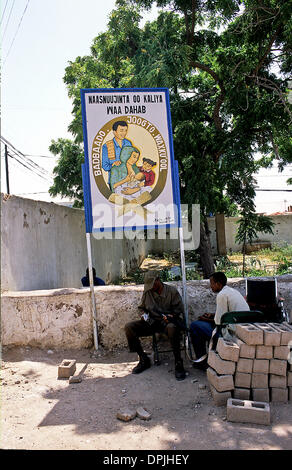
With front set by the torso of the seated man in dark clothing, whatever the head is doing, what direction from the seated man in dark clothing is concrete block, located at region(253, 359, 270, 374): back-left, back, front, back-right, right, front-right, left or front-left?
left

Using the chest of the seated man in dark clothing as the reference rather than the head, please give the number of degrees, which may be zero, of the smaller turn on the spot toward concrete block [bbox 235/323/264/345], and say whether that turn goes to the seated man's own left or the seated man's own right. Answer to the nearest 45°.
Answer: approximately 90° to the seated man's own left

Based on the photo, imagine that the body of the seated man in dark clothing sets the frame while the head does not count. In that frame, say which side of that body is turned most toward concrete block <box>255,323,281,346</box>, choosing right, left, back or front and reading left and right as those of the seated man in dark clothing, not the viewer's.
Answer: left

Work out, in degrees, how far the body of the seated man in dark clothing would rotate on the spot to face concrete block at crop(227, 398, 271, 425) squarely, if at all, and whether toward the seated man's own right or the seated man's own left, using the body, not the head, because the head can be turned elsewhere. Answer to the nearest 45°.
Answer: approximately 90° to the seated man's own left

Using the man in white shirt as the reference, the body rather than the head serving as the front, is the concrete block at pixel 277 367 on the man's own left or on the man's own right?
on the man's own left

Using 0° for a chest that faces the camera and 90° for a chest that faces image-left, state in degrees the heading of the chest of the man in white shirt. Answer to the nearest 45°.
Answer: approximately 90°

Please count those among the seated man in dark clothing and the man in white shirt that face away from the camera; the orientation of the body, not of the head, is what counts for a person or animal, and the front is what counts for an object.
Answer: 0

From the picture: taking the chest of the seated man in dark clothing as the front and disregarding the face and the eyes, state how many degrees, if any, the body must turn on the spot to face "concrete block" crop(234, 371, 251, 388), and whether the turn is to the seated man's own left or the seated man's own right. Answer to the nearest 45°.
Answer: approximately 90° to the seated man's own left

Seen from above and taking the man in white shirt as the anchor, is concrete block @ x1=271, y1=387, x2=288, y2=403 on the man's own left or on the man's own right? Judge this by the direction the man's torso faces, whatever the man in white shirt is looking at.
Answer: on the man's own left

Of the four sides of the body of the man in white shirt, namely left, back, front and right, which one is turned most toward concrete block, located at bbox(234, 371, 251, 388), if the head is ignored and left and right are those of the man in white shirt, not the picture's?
left

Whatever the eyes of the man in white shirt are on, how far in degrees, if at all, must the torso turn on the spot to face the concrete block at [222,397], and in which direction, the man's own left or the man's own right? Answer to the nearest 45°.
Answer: approximately 90° to the man's own left

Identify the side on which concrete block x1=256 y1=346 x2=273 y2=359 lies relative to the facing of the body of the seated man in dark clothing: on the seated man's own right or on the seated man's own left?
on the seated man's own left

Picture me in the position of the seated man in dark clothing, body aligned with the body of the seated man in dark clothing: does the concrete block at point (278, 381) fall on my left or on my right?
on my left

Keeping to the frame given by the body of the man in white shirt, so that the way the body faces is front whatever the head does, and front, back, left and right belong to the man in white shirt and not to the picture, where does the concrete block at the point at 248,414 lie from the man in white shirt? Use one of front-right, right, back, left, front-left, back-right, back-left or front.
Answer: left
